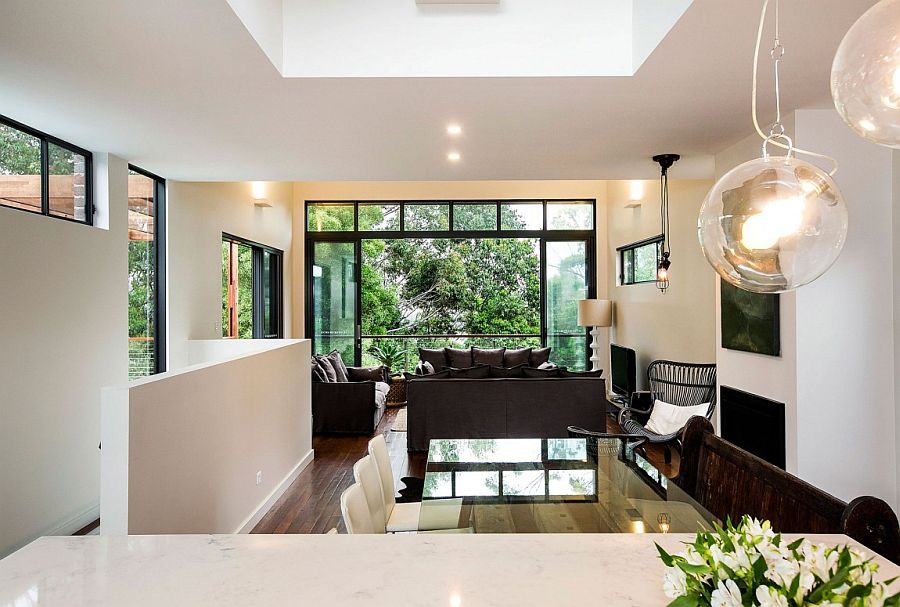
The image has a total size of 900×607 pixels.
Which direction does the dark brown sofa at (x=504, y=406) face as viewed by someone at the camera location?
facing away from the viewer

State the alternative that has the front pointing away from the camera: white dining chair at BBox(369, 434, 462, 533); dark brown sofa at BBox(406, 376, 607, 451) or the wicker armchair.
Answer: the dark brown sofa

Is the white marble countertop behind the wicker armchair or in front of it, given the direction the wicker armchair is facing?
in front

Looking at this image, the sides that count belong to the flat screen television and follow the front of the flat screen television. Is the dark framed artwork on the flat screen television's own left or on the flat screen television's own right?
on the flat screen television's own left

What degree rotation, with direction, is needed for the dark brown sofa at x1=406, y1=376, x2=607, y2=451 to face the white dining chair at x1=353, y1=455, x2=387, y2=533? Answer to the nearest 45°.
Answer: approximately 180°

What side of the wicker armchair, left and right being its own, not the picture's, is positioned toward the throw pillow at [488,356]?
right

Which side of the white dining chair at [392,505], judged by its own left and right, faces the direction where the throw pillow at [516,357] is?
left

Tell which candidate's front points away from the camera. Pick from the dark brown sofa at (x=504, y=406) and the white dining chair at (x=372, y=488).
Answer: the dark brown sofa

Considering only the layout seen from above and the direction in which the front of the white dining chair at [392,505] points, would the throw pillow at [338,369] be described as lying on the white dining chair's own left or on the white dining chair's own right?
on the white dining chair's own left

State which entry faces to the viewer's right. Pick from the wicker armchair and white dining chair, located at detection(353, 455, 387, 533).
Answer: the white dining chair

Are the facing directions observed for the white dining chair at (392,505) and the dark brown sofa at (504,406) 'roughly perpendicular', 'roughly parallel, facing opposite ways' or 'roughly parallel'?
roughly perpendicular

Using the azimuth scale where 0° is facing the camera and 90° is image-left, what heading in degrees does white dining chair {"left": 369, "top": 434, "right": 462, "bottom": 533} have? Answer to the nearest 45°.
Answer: approximately 270°

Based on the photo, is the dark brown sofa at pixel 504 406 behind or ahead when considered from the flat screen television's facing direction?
ahead

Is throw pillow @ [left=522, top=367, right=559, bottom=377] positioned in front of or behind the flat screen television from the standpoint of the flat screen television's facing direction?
in front

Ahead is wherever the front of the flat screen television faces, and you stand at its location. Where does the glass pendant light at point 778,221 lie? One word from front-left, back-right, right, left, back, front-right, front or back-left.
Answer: front-left

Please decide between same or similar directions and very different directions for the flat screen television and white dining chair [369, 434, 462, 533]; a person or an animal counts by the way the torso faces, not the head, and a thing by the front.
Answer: very different directions

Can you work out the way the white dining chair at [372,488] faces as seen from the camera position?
facing to the right of the viewer

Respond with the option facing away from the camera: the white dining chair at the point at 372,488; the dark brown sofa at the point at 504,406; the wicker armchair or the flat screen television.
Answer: the dark brown sofa
